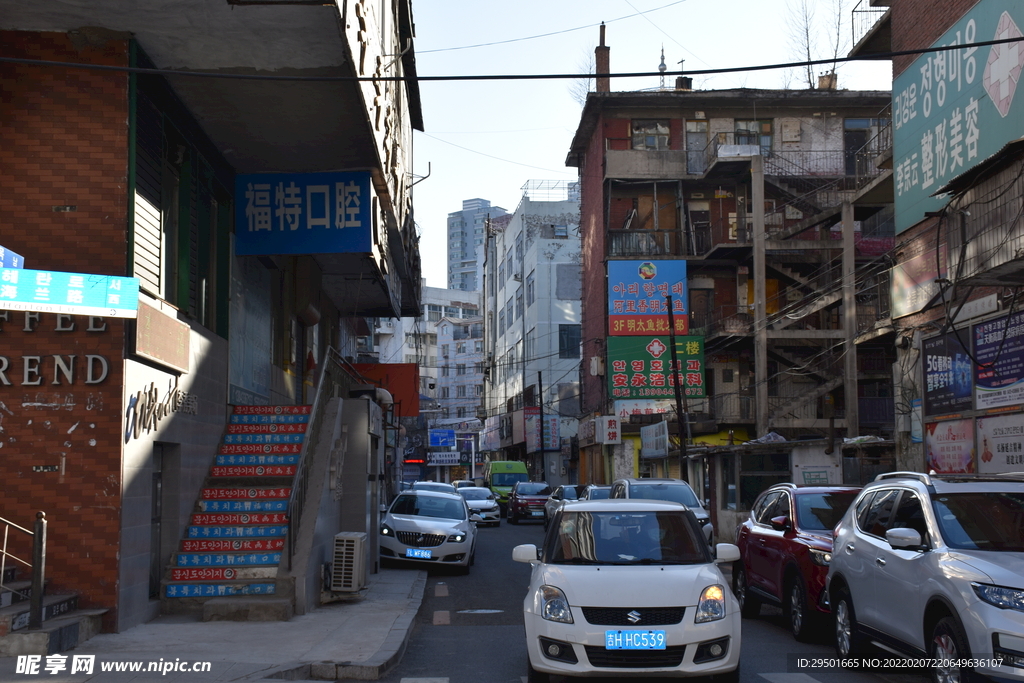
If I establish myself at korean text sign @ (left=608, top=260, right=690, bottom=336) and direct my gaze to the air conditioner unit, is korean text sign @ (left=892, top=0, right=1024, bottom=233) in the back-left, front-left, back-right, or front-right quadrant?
front-left

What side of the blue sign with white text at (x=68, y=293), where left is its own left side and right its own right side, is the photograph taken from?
front

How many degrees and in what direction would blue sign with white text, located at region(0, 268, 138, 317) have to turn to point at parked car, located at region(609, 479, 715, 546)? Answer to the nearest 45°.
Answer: approximately 135° to its left

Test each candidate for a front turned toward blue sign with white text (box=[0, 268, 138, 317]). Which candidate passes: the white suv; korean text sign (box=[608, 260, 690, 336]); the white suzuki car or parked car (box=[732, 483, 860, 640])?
the korean text sign

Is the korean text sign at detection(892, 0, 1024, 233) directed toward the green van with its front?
no

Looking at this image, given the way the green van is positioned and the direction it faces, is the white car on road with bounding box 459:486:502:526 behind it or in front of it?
in front

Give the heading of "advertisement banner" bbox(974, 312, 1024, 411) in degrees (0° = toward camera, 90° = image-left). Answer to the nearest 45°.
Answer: approximately 45°

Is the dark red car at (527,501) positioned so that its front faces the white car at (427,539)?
yes

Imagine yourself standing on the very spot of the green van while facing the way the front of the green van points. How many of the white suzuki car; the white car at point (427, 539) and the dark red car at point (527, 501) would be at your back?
0

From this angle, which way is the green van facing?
toward the camera

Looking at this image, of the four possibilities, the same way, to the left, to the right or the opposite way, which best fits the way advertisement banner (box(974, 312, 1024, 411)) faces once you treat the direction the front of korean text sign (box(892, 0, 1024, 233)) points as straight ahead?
the same way

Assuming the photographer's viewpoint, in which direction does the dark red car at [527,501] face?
facing the viewer

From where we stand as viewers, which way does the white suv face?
facing the viewer and to the right of the viewer

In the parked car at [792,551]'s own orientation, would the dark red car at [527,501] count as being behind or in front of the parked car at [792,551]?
behind

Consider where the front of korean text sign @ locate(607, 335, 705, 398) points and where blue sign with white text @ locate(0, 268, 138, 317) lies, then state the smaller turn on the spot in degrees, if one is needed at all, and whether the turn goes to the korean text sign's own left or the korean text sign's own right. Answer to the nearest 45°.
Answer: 0° — it already faces it

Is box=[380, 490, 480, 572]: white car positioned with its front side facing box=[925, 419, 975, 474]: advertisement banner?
no

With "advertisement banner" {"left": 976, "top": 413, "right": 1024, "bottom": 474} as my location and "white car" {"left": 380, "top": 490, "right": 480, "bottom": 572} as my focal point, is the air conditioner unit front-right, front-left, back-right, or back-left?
front-left

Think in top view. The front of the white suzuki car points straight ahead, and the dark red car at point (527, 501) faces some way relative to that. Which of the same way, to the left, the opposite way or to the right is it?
the same way
